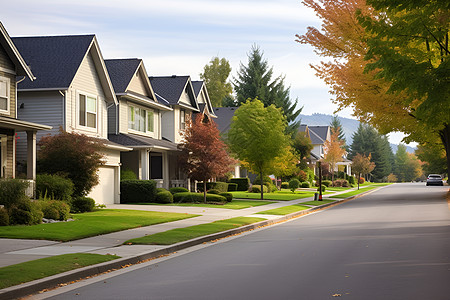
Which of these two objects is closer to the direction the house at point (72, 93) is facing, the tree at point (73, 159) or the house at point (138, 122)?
the tree

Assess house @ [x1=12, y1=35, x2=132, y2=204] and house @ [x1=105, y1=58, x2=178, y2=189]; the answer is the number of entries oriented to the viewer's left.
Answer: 0

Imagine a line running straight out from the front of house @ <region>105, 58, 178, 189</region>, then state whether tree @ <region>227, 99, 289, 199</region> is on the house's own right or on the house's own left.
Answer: on the house's own left

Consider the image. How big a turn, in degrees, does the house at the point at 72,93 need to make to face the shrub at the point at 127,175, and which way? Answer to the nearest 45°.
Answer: approximately 90° to its left

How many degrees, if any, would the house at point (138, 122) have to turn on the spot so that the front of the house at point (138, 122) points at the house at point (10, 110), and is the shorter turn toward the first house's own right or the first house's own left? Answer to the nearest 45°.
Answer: approximately 90° to the first house's own right

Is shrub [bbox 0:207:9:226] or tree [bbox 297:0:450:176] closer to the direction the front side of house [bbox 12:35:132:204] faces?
the tree

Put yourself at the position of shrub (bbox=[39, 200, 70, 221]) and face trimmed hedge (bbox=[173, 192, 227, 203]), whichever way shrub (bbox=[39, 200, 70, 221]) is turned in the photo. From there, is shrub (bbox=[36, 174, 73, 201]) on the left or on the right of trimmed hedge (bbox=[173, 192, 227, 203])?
left

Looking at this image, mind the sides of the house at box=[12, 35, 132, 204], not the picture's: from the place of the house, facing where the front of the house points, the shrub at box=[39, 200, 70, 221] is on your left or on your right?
on your right

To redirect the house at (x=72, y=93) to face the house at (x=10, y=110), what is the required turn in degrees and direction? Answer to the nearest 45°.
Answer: approximately 90° to its right
